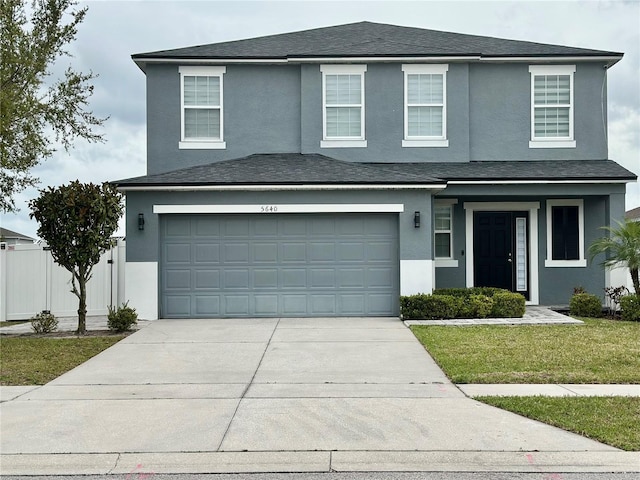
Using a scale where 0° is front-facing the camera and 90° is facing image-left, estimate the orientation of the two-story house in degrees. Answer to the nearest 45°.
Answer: approximately 0°

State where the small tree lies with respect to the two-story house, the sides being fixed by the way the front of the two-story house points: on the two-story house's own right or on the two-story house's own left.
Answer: on the two-story house's own right

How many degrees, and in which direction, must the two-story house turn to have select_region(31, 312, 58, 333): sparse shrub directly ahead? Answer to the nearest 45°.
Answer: approximately 45° to its right

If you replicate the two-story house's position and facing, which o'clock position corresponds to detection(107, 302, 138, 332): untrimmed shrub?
The untrimmed shrub is roughly at 2 o'clock from the two-story house.
